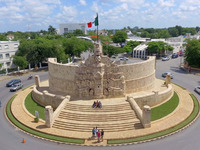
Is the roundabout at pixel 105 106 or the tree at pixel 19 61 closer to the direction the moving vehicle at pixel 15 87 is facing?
the roundabout

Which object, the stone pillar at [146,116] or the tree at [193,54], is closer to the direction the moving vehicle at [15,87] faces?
the stone pillar

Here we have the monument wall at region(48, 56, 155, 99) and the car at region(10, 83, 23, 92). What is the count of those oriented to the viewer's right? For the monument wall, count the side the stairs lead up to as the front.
0

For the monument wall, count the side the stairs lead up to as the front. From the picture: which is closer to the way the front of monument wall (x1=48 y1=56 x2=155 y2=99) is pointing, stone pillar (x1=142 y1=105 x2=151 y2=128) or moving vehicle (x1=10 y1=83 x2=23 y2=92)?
the stone pillar

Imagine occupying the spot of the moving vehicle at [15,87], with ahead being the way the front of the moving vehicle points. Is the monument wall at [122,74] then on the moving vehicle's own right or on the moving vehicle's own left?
on the moving vehicle's own left

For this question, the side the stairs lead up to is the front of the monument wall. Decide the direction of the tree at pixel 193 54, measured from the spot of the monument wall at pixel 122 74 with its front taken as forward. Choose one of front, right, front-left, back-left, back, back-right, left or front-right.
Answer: back-left

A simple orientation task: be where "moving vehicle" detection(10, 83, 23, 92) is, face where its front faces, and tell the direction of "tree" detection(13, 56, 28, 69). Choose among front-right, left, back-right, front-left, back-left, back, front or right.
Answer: back-right

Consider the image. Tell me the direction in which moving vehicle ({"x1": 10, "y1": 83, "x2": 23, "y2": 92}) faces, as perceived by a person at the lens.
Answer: facing the viewer and to the left of the viewer

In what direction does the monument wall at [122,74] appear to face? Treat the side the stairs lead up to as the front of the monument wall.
toward the camera

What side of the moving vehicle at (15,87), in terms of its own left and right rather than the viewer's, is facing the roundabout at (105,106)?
left

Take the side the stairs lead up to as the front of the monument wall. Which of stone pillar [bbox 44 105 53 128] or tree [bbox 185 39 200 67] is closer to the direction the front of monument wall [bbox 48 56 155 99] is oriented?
the stone pillar

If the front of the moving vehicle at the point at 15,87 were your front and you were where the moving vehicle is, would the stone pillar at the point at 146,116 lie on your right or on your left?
on your left
